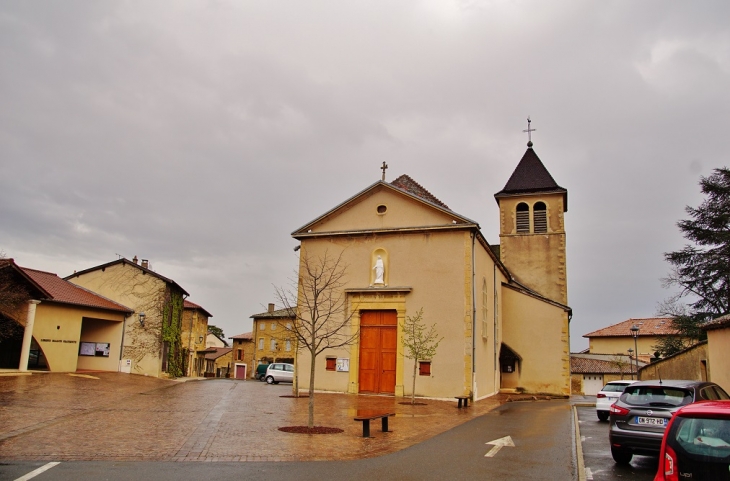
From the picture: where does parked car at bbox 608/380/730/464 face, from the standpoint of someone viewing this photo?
facing away from the viewer and to the right of the viewer

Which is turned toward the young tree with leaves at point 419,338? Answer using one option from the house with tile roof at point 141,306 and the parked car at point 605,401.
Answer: the house with tile roof

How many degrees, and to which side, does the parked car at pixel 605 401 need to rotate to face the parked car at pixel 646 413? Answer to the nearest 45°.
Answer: approximately 135° to its right

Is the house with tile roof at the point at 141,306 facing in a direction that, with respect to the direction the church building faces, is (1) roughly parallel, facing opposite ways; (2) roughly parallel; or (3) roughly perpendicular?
roughly perpendicular

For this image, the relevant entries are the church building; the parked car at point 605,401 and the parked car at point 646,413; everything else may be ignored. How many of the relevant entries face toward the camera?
1

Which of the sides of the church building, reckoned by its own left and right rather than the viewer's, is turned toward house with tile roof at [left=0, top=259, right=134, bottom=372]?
right

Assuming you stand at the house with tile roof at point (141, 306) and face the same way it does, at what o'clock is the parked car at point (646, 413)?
The parked car is roughly at 1 o'clock from the house with tile roof.

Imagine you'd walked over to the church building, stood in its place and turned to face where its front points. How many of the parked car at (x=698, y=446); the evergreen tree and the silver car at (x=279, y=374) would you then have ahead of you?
1

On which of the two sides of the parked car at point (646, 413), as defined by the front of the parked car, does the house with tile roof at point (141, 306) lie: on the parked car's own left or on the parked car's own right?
on the parked car's own left

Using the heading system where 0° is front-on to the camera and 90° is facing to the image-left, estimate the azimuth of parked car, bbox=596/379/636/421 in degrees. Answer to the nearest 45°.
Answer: approximately 225°

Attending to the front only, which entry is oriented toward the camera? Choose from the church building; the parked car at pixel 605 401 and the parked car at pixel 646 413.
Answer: the church building

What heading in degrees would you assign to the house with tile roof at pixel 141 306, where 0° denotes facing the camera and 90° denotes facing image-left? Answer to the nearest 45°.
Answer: approximately 315°

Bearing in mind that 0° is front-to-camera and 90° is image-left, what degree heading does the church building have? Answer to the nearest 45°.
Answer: approximately 0°
